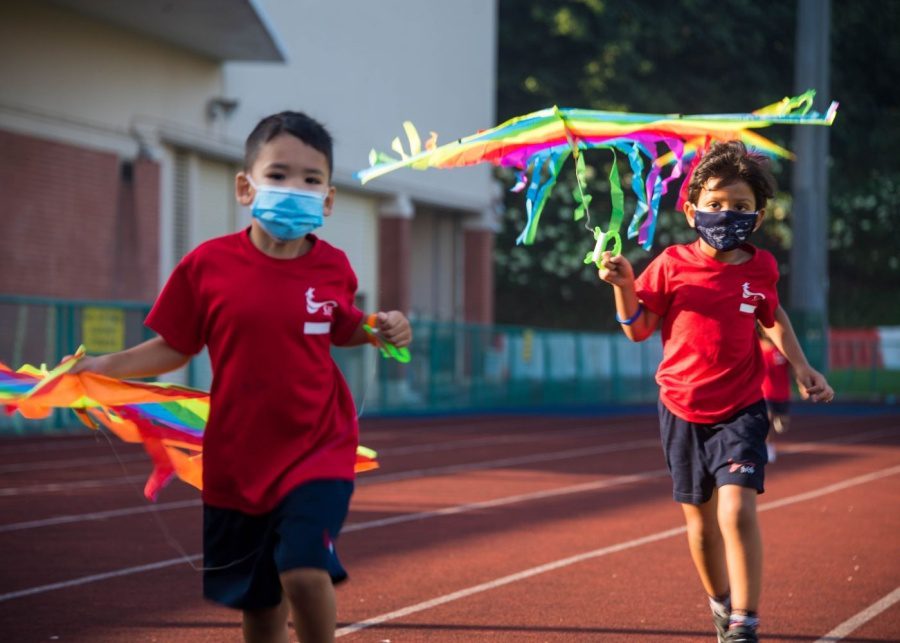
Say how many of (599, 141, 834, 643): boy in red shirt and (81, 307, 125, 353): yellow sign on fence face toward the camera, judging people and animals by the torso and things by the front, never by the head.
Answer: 2

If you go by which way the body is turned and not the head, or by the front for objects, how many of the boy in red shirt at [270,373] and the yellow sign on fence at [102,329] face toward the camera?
2

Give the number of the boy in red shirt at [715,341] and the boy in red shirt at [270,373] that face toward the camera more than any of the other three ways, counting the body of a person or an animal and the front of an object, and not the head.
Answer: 2

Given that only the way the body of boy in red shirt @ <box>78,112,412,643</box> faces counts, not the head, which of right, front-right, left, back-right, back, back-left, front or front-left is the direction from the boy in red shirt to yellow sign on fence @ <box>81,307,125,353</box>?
back

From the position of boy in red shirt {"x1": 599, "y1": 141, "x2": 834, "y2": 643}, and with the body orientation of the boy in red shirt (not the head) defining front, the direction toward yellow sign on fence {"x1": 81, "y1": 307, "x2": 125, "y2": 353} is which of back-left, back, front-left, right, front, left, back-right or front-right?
back-right

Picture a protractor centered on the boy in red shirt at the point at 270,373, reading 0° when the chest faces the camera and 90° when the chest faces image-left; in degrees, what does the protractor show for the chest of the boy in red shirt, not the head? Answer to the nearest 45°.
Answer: approximately 0°

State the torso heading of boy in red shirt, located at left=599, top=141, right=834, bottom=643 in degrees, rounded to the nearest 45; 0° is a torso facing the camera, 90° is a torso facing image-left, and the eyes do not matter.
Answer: approximately 0°

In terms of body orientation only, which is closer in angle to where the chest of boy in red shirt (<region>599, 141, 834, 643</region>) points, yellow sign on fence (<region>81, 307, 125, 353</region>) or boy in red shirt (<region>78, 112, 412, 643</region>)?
the boy in red shirt

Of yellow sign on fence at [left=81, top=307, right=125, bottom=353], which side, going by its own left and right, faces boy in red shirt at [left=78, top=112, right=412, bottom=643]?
front

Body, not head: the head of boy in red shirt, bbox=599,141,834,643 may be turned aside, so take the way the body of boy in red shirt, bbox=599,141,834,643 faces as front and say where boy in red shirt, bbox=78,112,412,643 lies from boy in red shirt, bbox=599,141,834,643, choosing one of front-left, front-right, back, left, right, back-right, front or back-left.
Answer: front-right
